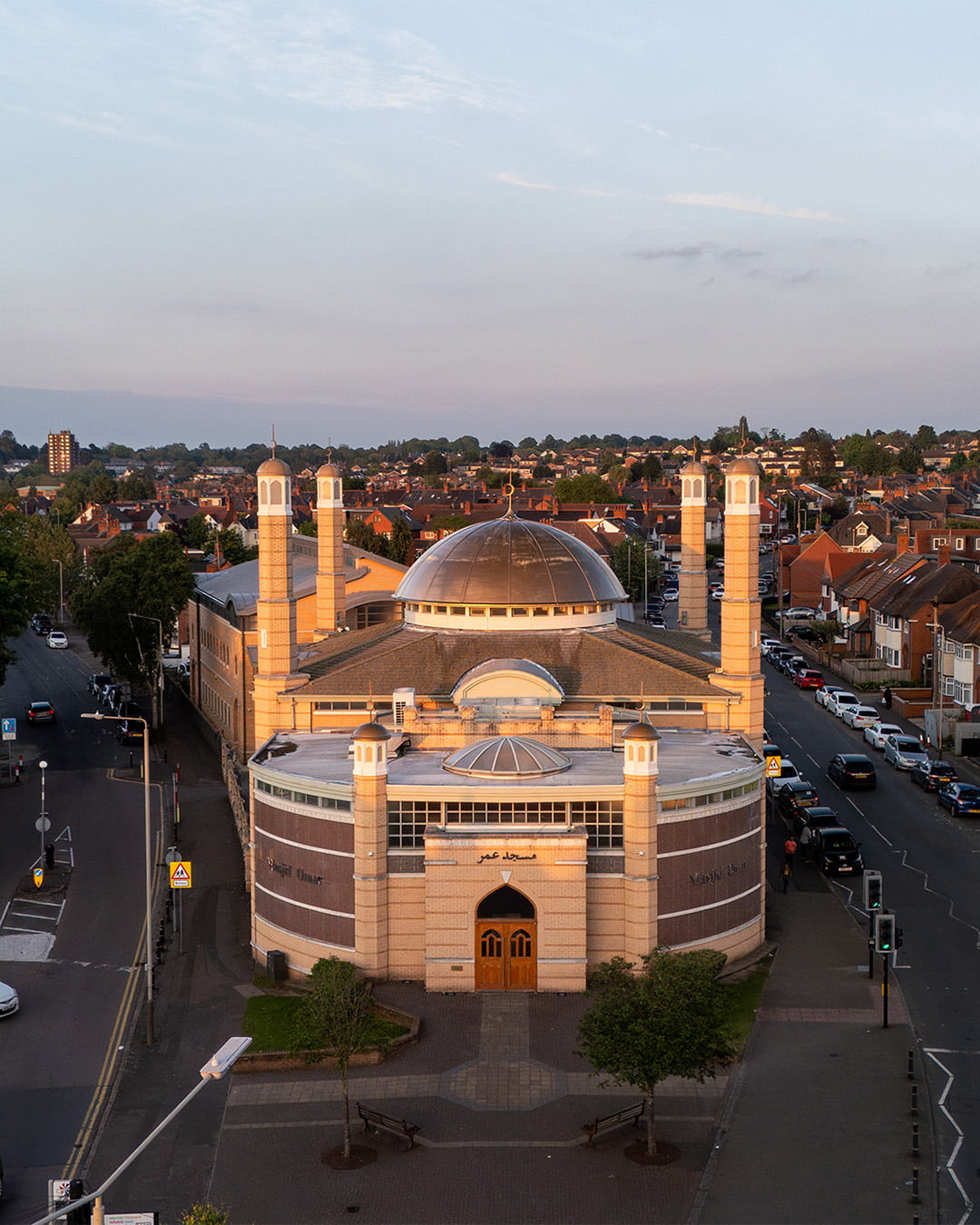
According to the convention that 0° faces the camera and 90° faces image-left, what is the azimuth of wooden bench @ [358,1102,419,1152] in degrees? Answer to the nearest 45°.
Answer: approximately 225°

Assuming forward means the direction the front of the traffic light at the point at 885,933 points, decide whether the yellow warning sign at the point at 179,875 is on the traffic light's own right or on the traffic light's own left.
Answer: on the traffic light's own right

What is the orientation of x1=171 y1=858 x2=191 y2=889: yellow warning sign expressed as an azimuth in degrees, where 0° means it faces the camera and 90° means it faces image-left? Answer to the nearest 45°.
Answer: approximately 0°

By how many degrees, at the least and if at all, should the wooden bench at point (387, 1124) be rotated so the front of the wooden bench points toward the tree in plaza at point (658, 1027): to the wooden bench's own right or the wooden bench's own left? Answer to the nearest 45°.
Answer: approximately 45° to the wooden bench's own right

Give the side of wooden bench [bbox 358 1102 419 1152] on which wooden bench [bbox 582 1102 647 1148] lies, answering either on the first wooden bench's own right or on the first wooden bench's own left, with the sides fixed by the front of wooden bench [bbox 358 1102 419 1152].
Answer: on the first wooden bench's own right

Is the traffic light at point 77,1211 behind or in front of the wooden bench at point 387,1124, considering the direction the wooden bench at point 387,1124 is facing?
behind

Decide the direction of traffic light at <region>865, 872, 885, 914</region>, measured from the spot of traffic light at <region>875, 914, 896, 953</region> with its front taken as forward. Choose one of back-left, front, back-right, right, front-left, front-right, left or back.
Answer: back

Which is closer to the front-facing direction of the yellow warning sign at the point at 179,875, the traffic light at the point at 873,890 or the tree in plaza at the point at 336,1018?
the tree in plaza

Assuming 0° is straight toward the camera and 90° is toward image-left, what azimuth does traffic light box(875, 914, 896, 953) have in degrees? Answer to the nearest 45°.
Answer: approximately 0°

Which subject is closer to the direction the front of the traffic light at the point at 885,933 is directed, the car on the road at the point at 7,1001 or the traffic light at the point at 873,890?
the car on the road

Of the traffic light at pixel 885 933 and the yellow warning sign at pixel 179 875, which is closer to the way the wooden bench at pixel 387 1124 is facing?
the traffic light
